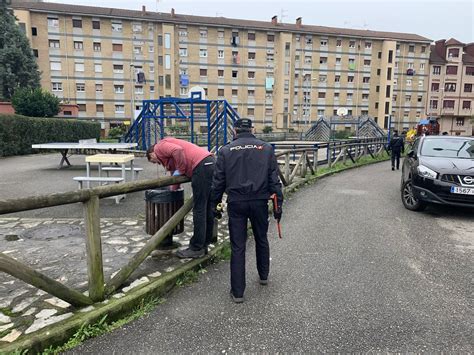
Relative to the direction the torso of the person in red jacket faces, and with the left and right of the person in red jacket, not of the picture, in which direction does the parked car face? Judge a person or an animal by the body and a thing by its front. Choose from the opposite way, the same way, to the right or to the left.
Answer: to the left

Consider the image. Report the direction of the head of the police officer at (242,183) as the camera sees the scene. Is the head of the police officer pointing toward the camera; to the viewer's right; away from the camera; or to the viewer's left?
away from the camera

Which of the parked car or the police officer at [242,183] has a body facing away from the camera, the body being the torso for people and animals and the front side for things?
the police officer

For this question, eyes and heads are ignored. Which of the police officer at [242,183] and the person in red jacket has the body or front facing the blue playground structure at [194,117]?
the police officer

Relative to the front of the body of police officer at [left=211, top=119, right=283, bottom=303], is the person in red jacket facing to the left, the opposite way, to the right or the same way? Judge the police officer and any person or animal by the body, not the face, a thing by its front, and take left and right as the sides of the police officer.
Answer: to the left

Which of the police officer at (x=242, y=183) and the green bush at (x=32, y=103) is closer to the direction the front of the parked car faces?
the police officer

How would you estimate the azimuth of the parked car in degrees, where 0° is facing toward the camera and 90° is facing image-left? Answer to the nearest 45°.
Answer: approximately 315°

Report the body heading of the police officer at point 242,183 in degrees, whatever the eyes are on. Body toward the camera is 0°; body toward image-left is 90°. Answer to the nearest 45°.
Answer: approximately 180°

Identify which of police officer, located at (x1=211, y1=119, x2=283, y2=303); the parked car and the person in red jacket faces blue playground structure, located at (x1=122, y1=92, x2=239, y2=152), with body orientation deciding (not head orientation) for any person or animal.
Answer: the police officer

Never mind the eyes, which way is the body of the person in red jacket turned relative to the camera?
to the viewer's left

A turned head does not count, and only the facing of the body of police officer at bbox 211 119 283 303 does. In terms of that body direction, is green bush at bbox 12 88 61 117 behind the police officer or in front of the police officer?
in front
